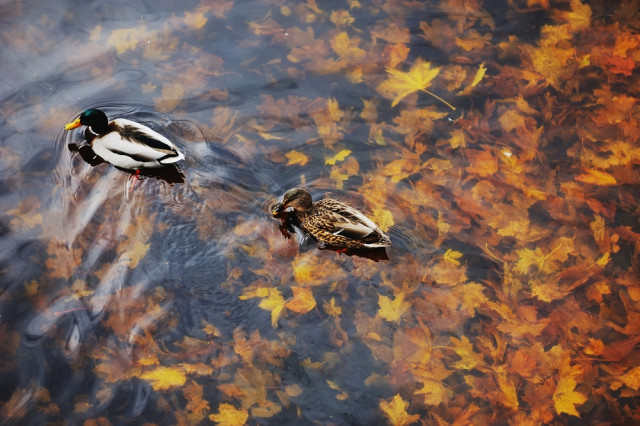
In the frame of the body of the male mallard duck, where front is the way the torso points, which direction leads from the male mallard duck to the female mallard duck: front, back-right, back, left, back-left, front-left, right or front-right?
back-left

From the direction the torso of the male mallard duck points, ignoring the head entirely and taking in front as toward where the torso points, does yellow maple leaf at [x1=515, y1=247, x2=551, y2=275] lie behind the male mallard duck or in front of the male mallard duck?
behind

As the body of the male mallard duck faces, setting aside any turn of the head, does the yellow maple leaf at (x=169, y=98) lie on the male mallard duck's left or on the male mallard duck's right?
on the male mallard duck's right

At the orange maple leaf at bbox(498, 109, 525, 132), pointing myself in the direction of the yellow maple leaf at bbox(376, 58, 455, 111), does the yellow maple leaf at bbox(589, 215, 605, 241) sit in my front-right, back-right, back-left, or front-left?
back-left

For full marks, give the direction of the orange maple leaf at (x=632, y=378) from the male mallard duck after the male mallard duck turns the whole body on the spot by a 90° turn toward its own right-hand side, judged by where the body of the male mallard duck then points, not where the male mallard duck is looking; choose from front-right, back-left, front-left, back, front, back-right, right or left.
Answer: back-right

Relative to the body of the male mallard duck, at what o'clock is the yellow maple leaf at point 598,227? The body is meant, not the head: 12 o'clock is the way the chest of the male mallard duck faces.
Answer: The yellow maple leaf is roughly at 7 o'clock from the male mallard duck.

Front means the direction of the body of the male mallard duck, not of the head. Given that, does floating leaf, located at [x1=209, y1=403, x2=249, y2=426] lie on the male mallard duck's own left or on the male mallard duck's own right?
on the male mallard duck's own left

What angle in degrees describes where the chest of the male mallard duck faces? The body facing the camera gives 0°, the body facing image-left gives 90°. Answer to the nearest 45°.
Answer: approximately 90°

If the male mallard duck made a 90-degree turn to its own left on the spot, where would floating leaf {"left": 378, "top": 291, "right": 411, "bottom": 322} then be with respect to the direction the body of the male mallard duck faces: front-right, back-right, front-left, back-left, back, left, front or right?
front-left

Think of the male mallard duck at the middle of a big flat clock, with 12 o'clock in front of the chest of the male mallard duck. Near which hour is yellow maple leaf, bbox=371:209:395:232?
The yellow maple leaf is roughly at 7 o'clock from the male mallard duck.

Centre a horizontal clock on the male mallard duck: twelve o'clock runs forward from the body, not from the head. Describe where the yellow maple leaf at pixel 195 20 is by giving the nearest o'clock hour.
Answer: The yellow maple leaf is roughly at 4 o'clock from the male mallard duck.

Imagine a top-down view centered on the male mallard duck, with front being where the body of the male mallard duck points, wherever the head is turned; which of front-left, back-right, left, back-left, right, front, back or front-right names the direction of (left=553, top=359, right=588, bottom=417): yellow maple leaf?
back-left

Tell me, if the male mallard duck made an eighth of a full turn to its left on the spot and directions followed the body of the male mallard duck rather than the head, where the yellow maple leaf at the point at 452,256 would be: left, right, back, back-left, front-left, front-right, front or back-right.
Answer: left

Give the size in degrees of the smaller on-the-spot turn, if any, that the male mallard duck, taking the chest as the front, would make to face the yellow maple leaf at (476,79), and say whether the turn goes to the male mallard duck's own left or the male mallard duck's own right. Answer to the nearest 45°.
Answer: approximately 180°
